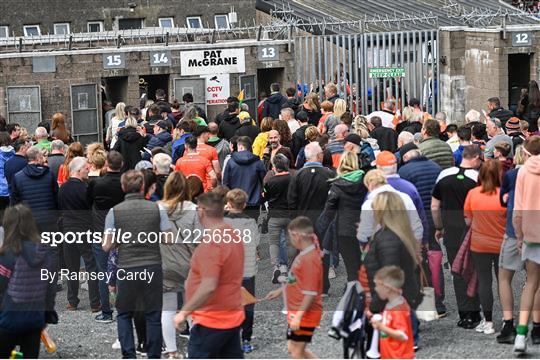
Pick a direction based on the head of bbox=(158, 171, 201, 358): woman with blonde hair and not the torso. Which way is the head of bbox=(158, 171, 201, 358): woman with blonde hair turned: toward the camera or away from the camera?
away from the camera

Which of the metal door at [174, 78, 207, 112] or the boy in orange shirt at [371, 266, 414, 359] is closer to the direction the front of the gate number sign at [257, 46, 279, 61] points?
the boy in orange shirt

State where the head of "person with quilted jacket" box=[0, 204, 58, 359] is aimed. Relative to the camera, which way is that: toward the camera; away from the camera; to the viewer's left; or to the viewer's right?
away from the camera

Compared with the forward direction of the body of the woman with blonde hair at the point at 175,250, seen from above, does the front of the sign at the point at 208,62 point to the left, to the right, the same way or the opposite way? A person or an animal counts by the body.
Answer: the opposite way

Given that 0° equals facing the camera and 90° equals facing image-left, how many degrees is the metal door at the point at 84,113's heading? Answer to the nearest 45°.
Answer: approximately 0°

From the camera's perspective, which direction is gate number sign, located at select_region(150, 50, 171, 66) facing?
toward the camera

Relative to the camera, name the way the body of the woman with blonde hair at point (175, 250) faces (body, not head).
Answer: away from the camera

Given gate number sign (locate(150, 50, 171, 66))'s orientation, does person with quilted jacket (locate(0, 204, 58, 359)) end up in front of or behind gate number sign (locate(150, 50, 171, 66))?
in front

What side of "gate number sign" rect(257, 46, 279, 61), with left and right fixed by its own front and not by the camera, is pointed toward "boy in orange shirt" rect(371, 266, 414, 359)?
front

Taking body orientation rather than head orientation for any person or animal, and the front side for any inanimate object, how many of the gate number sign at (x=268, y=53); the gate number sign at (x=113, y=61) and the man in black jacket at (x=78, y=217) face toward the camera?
2

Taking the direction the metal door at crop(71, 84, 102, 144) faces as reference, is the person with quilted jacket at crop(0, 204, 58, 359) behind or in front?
in front

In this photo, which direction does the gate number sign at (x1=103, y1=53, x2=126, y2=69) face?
toward the camera

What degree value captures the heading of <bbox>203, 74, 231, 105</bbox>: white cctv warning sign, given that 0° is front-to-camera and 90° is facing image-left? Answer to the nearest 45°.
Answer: approximately 0°

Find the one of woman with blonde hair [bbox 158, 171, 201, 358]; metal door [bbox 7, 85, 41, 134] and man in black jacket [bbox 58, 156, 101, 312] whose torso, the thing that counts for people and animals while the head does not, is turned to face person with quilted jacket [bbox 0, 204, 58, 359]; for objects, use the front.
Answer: the metal door

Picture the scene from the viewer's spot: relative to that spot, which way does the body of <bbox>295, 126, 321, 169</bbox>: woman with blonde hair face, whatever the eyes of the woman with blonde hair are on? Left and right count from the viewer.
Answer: facing away from the viewer
